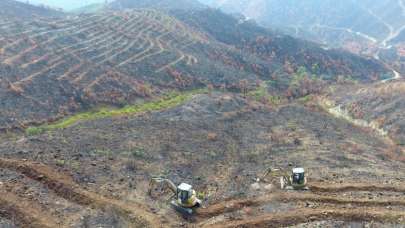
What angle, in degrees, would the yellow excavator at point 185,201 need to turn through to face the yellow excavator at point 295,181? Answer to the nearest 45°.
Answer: approximately 135° to its right

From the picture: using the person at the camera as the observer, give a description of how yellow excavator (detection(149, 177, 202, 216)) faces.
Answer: facing away from the viewer and to the left of the viewer
